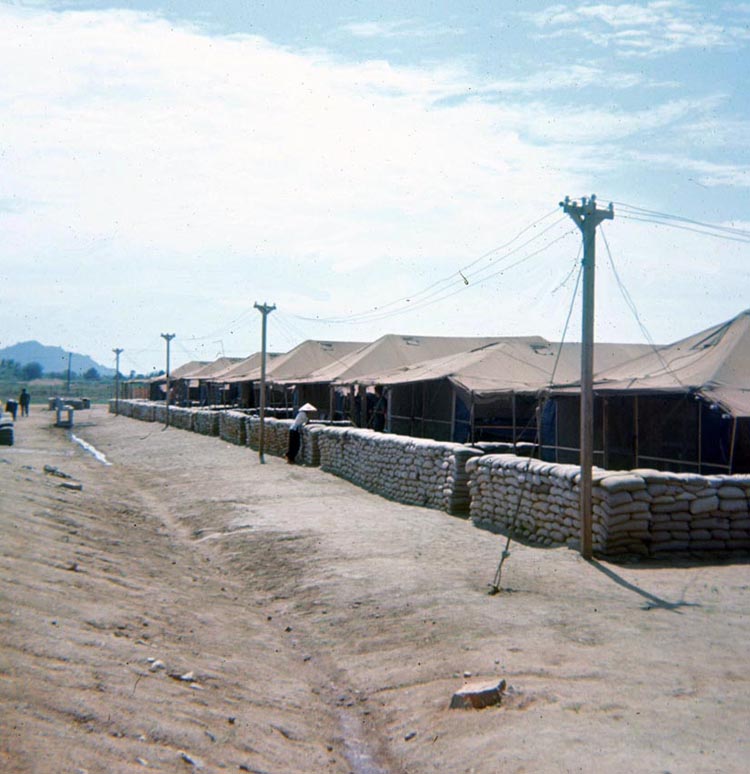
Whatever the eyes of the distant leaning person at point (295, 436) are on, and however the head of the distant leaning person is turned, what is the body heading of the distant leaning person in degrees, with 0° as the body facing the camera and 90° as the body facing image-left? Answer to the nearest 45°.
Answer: approximately 270°

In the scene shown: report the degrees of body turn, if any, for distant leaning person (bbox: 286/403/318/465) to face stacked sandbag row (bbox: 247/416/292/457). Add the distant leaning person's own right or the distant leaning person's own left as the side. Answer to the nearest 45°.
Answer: approximately 90° to the distant leaning person's own left

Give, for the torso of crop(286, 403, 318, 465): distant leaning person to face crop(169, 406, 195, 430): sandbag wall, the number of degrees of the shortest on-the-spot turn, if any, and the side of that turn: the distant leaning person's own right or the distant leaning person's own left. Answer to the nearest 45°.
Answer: approximately 90° to the distant leaning person's own left

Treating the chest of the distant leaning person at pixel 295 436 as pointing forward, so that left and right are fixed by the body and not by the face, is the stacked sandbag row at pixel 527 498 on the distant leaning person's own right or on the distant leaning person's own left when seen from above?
on the distant leaning person's own right

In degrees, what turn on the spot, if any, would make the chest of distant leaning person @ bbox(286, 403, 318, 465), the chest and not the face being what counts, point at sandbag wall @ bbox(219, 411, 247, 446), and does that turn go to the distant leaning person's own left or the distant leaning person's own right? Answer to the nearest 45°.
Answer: approximately 90° to the distant leaning person's own left

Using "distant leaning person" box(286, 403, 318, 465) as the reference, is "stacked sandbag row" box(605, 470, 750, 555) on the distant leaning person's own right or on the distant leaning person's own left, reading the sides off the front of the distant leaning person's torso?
on the distant leaning person's own right

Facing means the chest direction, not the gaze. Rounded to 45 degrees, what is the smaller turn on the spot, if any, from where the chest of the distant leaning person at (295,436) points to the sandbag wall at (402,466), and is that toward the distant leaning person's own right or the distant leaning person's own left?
approximately 90° to the distant leaning person's own right

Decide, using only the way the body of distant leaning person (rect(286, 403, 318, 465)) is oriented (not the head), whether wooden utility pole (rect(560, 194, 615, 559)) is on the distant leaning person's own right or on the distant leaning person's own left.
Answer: on the distant leaning person's own right
